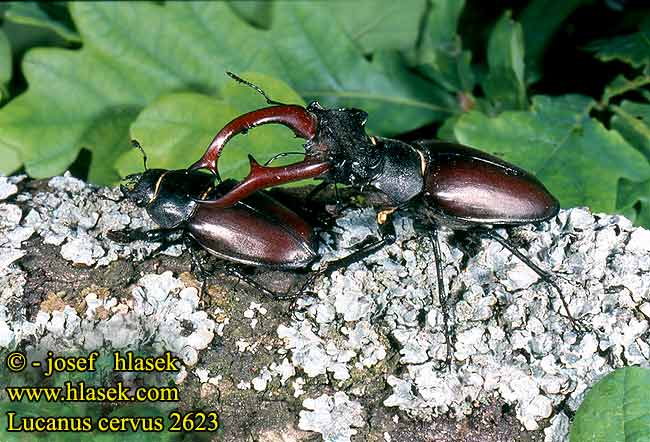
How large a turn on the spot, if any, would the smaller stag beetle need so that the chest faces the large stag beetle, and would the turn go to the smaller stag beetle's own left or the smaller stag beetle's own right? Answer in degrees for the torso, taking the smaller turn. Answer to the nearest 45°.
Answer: approximately 135° to the smaller stag beetle's own right

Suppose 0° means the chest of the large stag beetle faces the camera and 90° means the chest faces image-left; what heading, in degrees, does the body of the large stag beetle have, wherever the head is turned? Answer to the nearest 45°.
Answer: approximately 90°

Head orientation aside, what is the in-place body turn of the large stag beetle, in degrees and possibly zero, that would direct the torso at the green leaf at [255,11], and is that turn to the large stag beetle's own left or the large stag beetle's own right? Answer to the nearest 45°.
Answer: approximately 45° to the large stag beetle's own right

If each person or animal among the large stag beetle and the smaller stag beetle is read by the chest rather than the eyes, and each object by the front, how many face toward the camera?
0

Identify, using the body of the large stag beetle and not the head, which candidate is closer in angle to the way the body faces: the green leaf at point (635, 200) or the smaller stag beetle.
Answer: the smaller stag beetle

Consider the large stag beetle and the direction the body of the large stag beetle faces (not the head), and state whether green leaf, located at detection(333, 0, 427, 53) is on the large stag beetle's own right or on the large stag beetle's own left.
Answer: on the large stag beetle's own right

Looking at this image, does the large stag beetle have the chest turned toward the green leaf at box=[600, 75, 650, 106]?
no

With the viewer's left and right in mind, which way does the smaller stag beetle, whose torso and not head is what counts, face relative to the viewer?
facing away from the viewer and to the left of the viewer

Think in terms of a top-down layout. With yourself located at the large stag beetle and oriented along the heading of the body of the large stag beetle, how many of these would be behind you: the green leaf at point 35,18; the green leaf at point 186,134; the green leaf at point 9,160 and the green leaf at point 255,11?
0

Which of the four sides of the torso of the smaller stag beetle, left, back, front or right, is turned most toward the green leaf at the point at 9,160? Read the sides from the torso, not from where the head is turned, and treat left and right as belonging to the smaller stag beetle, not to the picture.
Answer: front

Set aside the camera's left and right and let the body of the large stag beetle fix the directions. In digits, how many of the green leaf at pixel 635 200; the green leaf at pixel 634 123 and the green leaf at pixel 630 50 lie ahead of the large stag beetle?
0

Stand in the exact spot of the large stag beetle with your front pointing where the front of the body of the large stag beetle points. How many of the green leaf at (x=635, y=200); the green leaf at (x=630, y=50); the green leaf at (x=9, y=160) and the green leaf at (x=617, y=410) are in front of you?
1

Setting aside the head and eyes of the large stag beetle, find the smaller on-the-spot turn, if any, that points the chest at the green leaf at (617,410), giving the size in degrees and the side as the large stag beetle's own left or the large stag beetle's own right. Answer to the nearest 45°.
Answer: approximately 135° to the large stag beetle's own left

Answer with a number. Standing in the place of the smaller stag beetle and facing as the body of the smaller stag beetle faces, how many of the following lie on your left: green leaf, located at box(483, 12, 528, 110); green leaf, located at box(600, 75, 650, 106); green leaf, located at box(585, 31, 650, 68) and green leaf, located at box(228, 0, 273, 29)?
0

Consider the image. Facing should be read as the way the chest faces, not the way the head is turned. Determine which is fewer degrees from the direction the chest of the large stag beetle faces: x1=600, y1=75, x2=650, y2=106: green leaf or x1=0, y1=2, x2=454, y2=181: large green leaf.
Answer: the large green leaf

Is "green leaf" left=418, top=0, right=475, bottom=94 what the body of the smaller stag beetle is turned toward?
no

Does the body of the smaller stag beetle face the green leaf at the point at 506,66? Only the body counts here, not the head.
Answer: no

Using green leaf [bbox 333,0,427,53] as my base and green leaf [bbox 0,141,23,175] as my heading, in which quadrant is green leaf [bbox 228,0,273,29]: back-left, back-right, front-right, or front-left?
front-right
